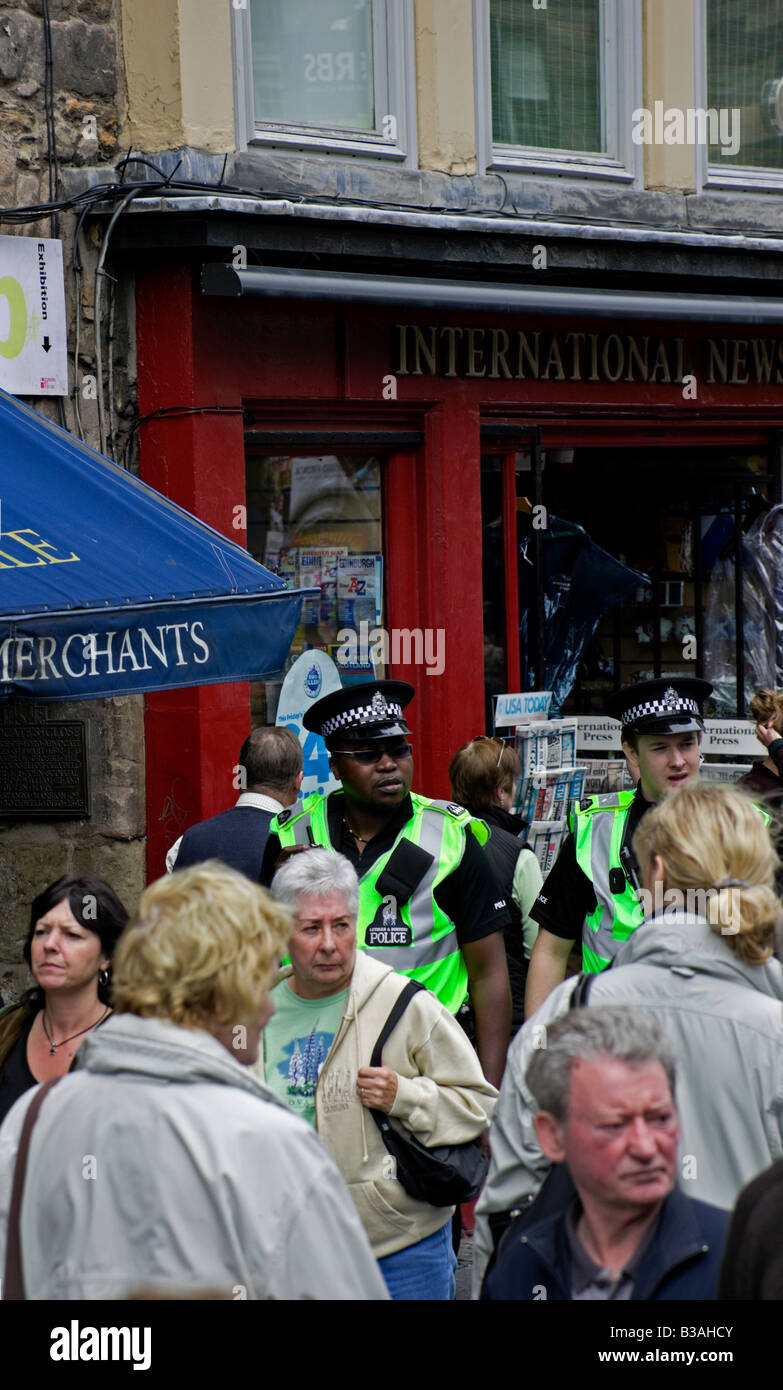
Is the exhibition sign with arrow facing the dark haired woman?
yes

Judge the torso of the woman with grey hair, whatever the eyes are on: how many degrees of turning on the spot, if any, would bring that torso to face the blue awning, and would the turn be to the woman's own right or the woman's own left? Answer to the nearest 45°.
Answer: approximately 90° to the woman's own right

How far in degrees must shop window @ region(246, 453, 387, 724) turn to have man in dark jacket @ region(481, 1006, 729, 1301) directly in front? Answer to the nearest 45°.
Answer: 0° — it already faces them

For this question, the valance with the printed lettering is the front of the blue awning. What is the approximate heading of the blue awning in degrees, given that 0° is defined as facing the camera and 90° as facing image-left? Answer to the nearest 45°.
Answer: approximately 0°

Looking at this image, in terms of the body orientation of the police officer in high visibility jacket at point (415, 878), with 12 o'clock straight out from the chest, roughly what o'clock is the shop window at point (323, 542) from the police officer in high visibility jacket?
The shop window is roughly at 6 o'clock from the police officer in high visibility jacket.

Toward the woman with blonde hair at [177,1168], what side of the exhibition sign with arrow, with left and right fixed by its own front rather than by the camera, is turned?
front

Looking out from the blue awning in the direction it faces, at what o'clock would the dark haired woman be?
The dark haired woman is roughly at 12 o'clock from the blue awning.

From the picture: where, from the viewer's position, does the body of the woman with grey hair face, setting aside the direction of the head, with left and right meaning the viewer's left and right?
facing the viewer and to the left of the viewer

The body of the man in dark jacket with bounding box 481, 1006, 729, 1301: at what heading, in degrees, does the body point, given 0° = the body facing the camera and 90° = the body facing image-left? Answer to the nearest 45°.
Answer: approximately 315°

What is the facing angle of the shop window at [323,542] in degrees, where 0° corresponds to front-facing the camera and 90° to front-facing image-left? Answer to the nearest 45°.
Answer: approximately 0°

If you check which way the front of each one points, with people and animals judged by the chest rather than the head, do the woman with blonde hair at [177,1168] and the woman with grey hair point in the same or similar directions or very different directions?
very different directions

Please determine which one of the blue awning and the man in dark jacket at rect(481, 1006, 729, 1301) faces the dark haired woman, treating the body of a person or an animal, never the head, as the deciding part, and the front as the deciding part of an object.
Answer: the blue awning
